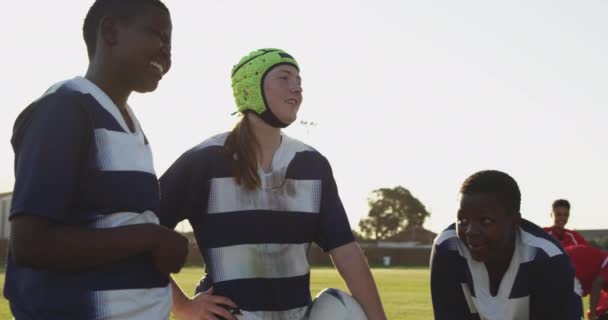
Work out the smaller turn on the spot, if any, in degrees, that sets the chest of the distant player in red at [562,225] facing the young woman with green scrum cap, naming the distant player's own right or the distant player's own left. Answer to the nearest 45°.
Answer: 0° — they already face them

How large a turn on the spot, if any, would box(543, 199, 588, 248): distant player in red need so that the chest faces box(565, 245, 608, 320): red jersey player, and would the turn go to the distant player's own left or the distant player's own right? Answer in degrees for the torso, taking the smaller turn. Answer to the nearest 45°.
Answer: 0° — they already face them

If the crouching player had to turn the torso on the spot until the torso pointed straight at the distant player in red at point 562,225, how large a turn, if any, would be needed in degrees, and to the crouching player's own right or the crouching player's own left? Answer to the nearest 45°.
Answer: approximately 135° to the crouching player's own right

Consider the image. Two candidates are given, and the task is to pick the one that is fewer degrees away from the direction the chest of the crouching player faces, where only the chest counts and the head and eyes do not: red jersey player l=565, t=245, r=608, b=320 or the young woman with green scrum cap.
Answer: the young woman with green scrum cap

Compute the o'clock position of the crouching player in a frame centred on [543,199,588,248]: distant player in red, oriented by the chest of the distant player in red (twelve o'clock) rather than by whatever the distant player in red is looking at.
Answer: The crouching player is roughly at 12 o'clock from the distant player in red.

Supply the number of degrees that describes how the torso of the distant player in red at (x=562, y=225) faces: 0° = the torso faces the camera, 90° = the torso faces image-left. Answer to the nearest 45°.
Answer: approximately 0°

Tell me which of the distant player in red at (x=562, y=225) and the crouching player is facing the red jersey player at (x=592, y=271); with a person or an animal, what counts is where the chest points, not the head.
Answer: the distant player in red
